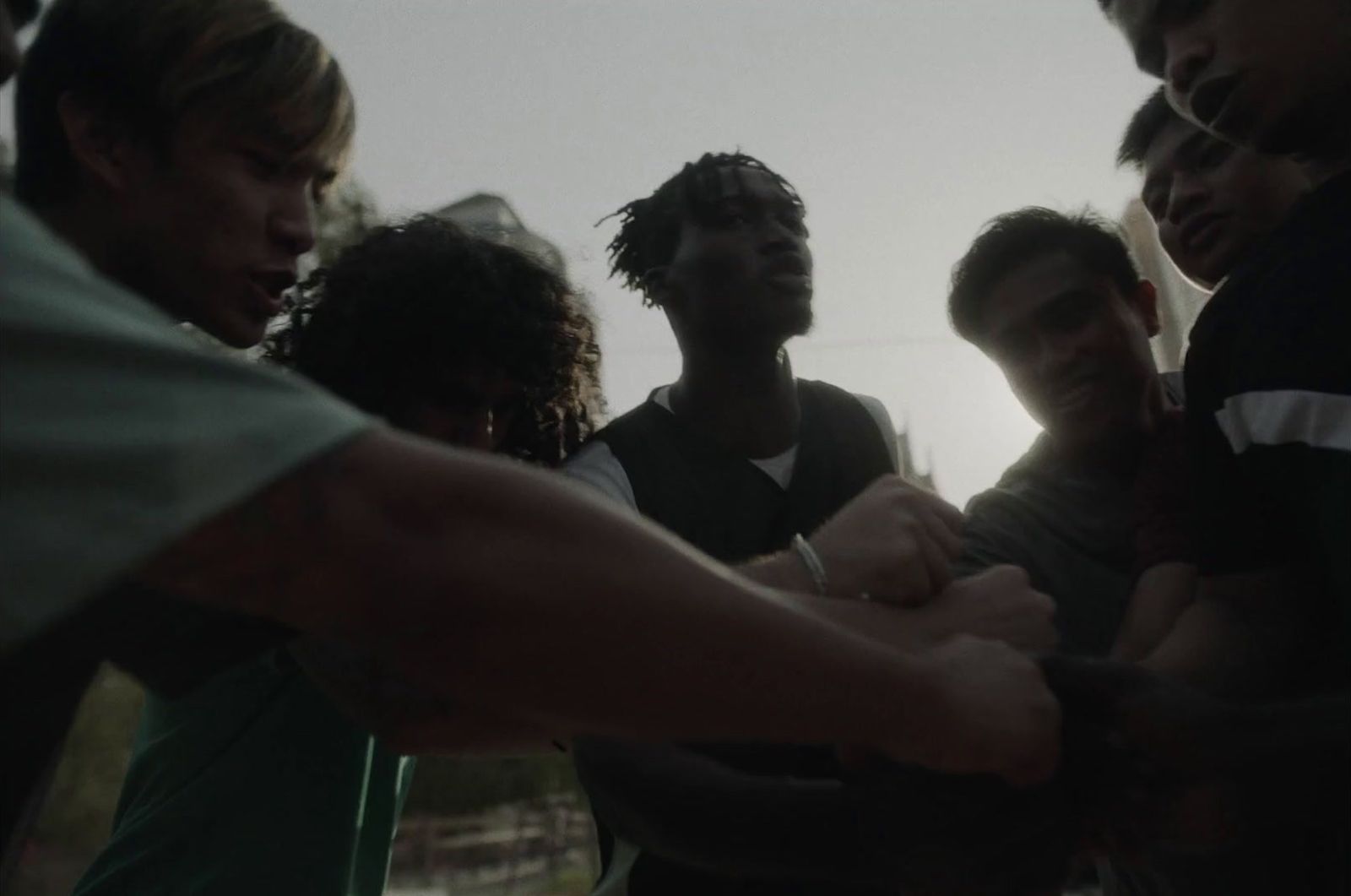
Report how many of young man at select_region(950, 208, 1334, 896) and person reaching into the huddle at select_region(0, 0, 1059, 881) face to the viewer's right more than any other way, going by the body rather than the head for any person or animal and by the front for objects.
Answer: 1

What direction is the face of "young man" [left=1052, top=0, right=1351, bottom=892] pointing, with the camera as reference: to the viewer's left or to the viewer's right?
to the viewer's left

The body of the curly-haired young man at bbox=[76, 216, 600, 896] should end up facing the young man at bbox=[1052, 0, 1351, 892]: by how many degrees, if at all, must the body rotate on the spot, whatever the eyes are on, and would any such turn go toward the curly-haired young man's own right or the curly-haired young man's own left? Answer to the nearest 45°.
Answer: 0° — they already face them

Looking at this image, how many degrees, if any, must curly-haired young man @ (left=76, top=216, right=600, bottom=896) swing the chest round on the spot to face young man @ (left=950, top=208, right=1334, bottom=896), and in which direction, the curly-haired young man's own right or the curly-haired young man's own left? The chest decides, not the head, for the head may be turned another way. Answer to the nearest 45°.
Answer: approximately 45° to the curly-haired young man's own left

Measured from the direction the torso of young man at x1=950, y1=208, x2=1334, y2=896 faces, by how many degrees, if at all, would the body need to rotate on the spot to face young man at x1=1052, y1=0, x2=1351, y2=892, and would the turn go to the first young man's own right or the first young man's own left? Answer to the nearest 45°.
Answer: approximately 45° to the first young man's own left

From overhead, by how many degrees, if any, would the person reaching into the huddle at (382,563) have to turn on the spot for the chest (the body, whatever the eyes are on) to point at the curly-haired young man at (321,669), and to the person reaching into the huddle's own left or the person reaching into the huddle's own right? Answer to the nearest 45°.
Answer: approximately 90° to the person reaching into the huddle's own left

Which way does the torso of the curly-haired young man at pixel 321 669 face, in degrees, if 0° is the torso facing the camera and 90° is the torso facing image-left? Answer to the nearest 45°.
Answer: approximately 315°

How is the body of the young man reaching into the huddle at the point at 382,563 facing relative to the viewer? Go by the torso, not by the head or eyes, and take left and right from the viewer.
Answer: facing to the right of the viewer

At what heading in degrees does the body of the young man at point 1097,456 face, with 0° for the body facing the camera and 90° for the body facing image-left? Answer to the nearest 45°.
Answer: approximately 45°
